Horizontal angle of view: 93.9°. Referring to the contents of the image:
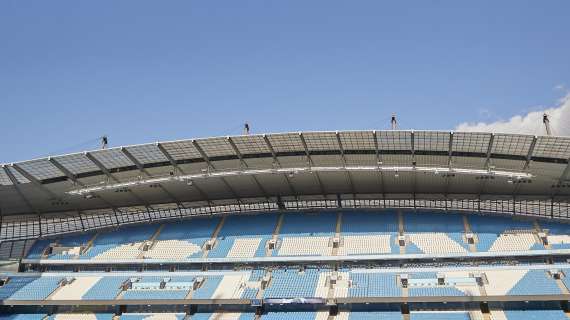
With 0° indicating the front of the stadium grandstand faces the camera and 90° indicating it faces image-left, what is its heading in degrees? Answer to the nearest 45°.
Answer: approximately 0°
